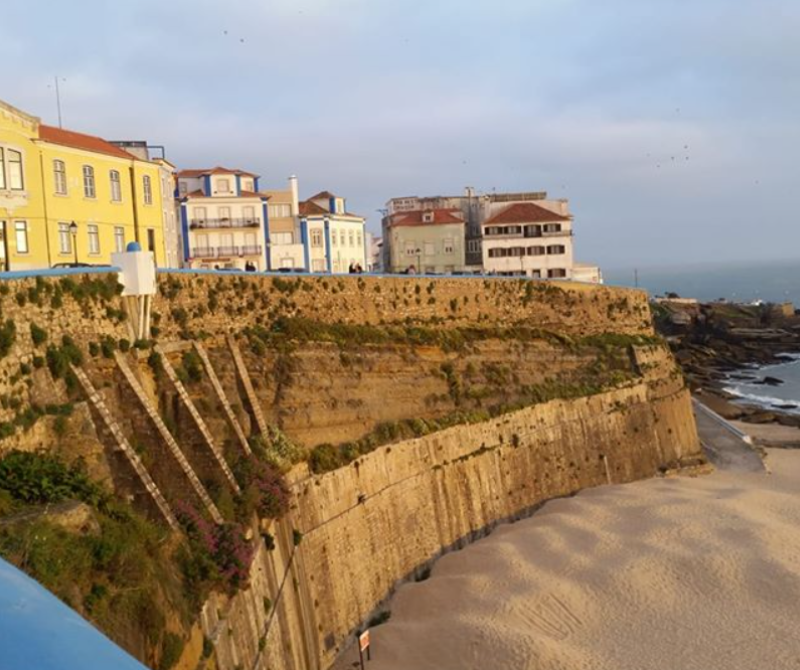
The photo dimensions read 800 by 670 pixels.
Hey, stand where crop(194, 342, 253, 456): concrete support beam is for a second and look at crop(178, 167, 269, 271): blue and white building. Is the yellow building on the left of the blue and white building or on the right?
left

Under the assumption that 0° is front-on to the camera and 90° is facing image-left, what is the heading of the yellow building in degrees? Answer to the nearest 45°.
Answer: approximately 315°

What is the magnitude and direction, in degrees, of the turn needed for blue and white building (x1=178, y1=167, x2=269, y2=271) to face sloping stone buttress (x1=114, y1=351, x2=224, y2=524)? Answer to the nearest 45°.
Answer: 0° — it already faces it

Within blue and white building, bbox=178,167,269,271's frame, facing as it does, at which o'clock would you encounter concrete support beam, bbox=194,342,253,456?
The concrete support beam is roughly at 12 o'clock from the blue and white building.

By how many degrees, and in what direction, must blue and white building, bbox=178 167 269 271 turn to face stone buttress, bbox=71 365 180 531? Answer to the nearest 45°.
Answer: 0° — it already faces it

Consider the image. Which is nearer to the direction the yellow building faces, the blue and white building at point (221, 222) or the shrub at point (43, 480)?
the shrub

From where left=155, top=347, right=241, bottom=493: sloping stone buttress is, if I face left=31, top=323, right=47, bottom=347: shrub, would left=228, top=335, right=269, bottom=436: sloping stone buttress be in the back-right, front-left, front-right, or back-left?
back-right

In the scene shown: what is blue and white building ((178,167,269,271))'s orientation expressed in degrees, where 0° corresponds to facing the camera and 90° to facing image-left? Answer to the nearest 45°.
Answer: approximately 0°
